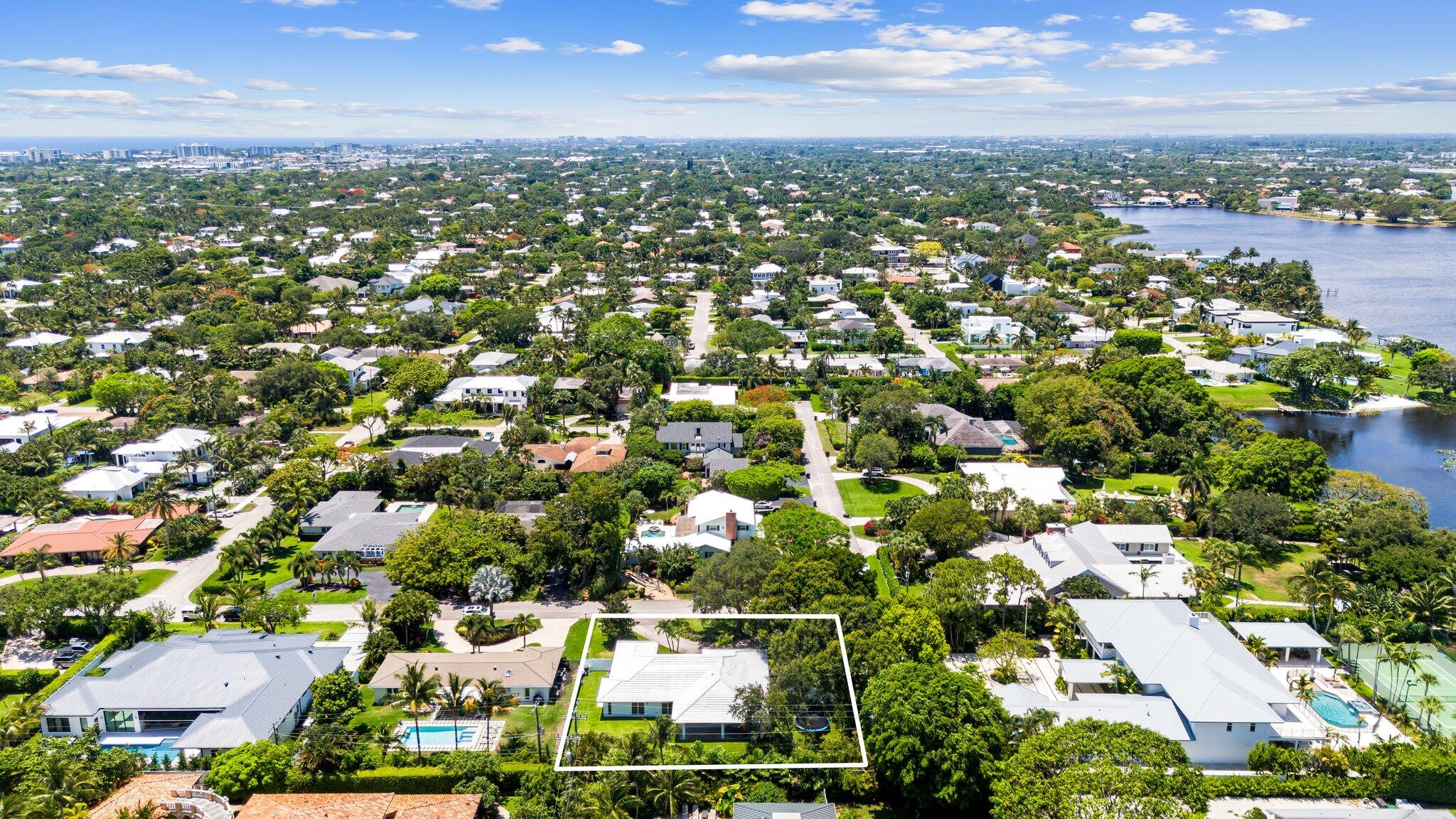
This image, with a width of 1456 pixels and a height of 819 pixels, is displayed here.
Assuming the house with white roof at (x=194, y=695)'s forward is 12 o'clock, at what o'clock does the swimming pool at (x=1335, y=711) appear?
The swimming pool is roughly at 4 o'clock from the house with white roof.

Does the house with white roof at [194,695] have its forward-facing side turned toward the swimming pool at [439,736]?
no

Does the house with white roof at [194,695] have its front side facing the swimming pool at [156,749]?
no

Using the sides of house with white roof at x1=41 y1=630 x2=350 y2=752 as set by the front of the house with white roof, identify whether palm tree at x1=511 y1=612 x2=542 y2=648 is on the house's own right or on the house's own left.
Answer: on the house's own right

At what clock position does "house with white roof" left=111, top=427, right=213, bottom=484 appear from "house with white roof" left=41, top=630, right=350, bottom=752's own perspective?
"house with white roof" left=111, top=427, right=213, bottom=484 is roughly at 12 o'clock from "house with white roof" left=41, top=630, right=350, bottom=752.

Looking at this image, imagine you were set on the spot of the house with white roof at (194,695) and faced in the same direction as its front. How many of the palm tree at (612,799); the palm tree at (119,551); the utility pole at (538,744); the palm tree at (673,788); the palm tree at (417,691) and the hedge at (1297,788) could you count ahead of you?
1

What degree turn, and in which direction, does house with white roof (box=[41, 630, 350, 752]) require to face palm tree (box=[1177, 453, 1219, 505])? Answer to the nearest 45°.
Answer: approximately 90° to its right

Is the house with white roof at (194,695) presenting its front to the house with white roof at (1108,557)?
no

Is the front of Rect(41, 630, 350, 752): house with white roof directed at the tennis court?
no

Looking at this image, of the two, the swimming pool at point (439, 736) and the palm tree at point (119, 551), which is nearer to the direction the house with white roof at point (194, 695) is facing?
the palm tree

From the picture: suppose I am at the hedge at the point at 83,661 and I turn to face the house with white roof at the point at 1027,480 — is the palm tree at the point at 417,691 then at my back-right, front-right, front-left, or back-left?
front-right

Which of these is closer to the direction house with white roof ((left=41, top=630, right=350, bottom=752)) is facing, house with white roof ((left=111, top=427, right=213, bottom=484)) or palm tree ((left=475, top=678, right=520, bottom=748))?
the house with white roof

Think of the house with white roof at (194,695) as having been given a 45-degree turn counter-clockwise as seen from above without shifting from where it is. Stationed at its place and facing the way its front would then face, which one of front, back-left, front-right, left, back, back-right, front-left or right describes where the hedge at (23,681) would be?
front

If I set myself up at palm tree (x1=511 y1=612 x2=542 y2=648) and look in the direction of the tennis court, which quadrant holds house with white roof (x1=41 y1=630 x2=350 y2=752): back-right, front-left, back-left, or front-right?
back-right

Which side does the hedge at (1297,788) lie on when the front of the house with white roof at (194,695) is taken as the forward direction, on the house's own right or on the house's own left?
on the house's own right

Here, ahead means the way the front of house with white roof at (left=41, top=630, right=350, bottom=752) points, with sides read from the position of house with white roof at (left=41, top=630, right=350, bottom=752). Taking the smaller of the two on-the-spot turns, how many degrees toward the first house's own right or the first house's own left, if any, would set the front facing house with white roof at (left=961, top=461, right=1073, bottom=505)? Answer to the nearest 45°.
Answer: approximately 90° to the first house's own right

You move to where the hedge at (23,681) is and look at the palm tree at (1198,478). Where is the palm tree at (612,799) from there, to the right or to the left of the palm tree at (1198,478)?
right

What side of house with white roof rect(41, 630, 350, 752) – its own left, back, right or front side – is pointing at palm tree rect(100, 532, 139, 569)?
front

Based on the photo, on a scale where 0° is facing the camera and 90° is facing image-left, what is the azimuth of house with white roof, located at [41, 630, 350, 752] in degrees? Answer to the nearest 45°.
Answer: approximately 180°
